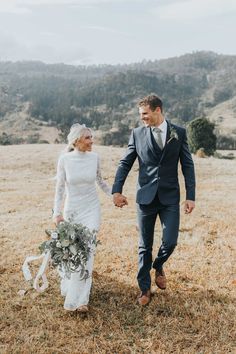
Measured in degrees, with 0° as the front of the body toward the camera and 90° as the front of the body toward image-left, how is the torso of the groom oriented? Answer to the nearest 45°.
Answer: approximately 0°

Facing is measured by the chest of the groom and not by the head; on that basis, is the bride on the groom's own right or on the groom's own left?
on the groom's own right
